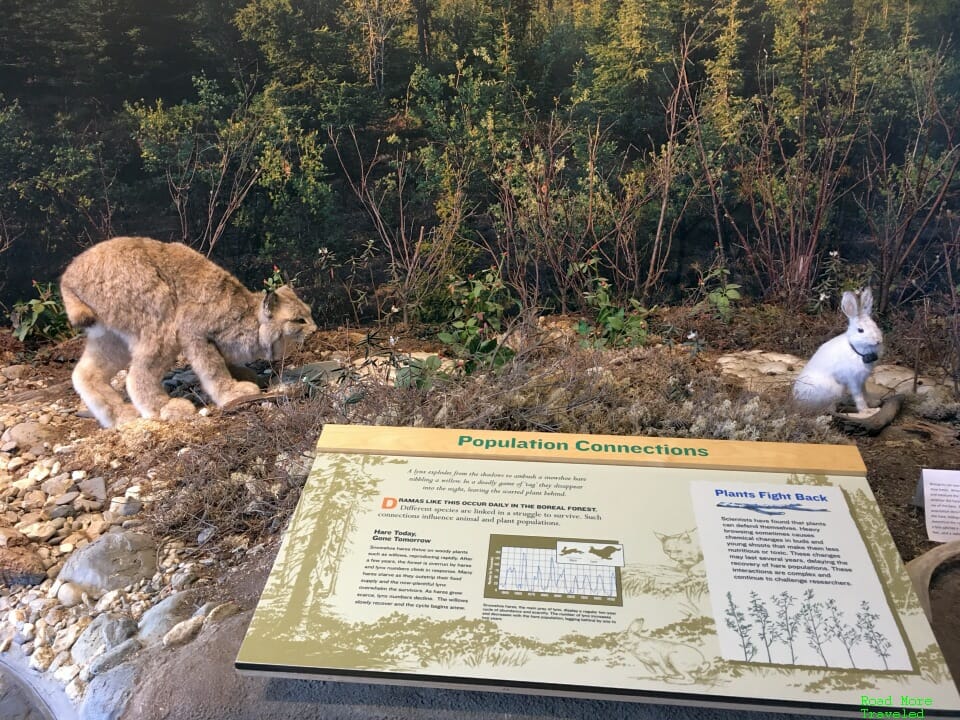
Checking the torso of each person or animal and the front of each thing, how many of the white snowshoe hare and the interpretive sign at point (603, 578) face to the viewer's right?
1

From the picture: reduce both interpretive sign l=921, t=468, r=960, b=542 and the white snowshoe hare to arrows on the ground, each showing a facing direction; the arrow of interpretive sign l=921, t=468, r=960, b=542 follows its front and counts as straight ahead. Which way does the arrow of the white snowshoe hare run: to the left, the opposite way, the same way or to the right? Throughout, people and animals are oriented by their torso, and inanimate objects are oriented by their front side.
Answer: to the left

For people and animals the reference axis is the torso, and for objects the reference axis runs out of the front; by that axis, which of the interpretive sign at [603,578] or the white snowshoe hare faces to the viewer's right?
the white snowshoe hare

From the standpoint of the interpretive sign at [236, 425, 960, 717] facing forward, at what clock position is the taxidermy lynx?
The taxidermy lynx is roughly at 4 o'clock from the interpretive sign.

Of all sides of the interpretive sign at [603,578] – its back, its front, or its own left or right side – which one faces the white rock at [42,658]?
right

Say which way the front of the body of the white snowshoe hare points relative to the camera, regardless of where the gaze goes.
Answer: to the viewer's right

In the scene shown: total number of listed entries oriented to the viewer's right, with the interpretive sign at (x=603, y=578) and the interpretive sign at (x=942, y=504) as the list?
0

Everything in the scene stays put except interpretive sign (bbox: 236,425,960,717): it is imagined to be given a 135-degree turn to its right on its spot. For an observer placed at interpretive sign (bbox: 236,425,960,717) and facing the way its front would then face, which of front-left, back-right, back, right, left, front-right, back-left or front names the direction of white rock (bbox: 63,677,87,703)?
front-left

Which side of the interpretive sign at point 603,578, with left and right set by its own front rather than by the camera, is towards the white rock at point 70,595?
right

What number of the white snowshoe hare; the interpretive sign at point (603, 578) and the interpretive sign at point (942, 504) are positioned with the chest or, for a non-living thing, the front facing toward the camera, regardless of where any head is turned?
2

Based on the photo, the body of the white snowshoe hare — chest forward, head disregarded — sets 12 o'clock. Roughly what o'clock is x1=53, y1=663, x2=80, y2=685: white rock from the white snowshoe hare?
The white rock is roughly at 4 o'clock from the white snowshoe hare.

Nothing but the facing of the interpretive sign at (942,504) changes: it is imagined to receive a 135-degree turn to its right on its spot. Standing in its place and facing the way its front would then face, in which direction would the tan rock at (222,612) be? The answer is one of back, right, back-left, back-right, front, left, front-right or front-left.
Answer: left

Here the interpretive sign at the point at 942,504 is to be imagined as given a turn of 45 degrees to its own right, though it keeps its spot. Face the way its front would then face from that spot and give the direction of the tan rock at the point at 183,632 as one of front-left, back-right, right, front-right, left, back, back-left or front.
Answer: front

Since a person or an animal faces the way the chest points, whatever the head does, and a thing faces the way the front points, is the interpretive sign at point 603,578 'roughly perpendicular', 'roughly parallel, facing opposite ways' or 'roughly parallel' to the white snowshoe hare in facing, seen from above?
roughly perpendicular

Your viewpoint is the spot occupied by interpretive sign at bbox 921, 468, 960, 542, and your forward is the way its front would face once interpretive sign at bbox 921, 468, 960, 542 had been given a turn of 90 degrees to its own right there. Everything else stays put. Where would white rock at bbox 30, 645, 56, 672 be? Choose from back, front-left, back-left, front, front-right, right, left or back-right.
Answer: front-left

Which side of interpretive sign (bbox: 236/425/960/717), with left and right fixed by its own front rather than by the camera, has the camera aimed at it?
front
